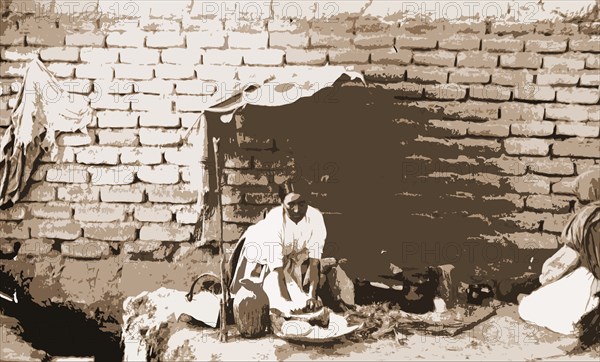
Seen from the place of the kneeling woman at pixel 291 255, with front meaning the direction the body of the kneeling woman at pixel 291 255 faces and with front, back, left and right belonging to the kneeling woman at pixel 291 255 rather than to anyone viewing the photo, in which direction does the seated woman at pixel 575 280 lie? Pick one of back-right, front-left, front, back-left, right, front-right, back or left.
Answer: front-left

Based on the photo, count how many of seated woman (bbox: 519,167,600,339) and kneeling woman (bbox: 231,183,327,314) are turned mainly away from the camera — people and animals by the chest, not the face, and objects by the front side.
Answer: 0
